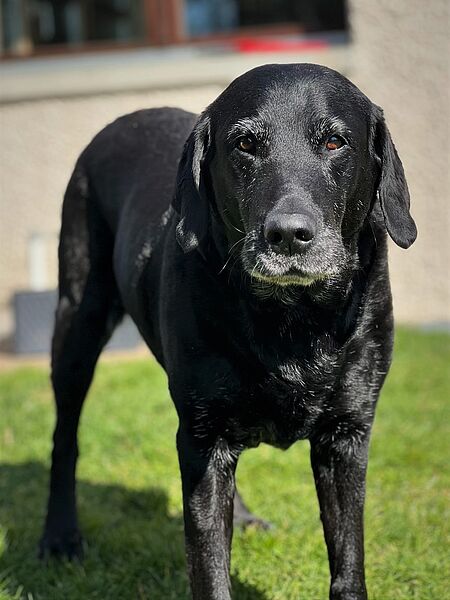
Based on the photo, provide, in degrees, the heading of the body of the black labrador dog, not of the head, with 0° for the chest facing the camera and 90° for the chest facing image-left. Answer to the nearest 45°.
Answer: approximately 315°

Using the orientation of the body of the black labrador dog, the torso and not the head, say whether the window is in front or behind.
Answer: behind

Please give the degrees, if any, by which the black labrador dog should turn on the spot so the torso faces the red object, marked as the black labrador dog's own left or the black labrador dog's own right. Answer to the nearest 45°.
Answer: approximately 135° to the black labrador dog's own left
